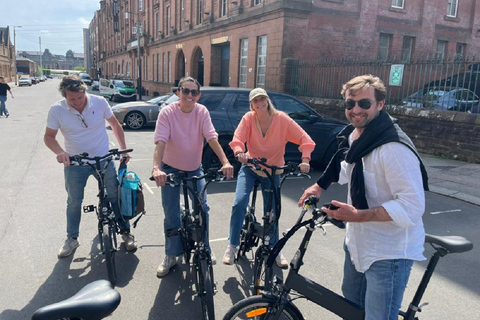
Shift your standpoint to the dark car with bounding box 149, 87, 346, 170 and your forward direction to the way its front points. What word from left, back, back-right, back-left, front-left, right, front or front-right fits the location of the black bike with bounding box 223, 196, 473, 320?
right

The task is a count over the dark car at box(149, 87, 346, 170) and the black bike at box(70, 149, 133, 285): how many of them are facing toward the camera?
1

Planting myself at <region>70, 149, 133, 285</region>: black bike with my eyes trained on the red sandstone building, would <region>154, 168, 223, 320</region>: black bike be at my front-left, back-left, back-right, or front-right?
back-right

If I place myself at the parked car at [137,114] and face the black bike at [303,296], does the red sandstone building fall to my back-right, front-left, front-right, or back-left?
back-left

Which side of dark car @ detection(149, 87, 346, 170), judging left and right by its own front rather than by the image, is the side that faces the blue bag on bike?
right

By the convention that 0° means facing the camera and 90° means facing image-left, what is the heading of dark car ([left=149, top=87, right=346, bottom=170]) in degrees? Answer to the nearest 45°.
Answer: approximately 270°

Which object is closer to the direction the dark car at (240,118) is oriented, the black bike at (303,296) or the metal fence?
the metal fence

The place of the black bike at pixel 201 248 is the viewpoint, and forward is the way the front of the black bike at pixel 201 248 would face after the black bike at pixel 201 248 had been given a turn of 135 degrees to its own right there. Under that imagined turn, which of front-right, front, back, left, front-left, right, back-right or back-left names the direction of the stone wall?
right

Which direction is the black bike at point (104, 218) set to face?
toward the camera

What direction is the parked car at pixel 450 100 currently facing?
to the viewer's left

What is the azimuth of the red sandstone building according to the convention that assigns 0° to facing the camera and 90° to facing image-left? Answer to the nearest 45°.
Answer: approximately 45°

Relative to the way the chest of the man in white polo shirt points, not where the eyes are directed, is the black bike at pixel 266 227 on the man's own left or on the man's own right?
on the man's own left

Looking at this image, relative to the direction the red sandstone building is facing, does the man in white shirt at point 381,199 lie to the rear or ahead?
ahead

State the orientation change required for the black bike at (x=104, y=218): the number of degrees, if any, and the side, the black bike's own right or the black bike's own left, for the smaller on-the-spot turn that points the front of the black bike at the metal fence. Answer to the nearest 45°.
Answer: approximately 135° to the black bike's own left

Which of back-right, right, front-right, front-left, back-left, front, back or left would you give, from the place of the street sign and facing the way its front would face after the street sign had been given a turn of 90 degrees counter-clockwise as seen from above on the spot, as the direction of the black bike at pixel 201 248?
right

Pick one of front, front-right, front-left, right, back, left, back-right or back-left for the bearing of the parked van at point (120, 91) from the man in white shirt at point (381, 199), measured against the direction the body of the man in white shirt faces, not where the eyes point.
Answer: right

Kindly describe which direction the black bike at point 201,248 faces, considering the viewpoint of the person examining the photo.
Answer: facing the viewer

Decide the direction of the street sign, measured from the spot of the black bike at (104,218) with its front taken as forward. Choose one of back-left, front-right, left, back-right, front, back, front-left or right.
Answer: back-left
